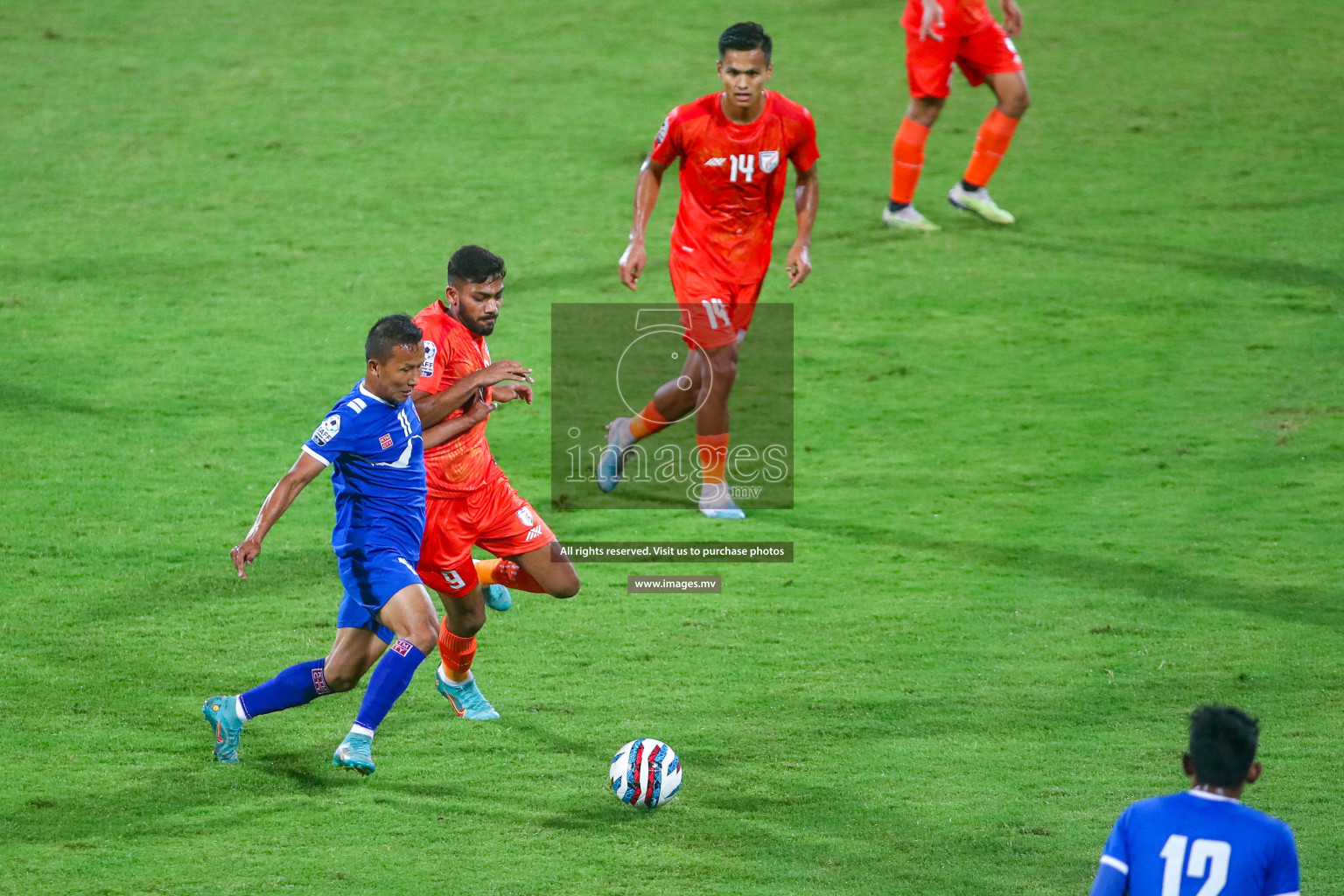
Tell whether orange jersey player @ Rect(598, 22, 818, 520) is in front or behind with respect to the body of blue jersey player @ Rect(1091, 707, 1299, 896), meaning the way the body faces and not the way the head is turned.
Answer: in front

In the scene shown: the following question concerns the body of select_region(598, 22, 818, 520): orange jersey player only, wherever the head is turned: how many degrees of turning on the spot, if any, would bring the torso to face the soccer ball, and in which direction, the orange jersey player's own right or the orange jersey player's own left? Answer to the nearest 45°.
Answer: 0° — they already face it

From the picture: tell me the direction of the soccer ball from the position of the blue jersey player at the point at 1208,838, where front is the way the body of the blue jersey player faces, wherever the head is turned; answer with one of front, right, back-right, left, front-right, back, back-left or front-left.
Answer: front-left

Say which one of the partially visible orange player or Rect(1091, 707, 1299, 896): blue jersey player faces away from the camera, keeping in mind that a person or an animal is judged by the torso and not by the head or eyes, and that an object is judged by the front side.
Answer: the blue jersey player

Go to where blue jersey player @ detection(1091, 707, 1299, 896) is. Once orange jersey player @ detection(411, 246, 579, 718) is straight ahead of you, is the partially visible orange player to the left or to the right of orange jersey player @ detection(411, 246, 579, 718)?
right

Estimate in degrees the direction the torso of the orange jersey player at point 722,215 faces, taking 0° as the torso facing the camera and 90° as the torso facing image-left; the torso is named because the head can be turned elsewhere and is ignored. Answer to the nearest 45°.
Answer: approximately 0°

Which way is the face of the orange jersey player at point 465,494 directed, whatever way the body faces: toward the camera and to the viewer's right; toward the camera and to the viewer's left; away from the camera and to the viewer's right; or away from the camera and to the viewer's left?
toward the camera and to the viewer's right

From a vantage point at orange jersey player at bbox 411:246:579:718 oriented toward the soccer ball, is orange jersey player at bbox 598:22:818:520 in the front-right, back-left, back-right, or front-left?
back-left

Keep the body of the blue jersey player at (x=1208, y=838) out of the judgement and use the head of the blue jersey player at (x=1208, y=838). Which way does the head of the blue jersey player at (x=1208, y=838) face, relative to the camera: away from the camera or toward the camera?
away from the camera

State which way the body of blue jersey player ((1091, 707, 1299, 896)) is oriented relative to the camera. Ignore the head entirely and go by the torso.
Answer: away from the camera

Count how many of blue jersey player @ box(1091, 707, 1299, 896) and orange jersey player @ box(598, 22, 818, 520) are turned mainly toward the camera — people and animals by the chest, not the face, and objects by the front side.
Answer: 1
